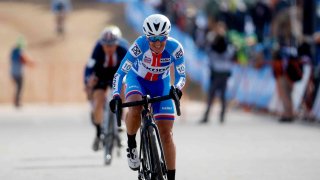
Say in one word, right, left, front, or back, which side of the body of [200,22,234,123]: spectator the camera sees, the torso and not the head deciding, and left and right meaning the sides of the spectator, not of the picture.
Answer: front

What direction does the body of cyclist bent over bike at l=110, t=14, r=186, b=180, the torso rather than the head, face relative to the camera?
toward the camera

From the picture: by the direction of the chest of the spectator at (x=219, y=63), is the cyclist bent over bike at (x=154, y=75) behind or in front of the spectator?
in front

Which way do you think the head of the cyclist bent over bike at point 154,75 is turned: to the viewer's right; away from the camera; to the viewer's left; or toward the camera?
toward the camera

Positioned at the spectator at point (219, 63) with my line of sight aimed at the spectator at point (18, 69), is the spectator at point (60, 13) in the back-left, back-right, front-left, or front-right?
front-right

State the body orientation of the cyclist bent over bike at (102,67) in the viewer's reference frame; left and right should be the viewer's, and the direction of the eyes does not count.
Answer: facing the viewer

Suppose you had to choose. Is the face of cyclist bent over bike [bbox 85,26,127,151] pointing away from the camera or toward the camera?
toward the camera

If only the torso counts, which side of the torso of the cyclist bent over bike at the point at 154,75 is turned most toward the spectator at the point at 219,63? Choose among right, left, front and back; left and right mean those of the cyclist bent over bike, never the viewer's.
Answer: back

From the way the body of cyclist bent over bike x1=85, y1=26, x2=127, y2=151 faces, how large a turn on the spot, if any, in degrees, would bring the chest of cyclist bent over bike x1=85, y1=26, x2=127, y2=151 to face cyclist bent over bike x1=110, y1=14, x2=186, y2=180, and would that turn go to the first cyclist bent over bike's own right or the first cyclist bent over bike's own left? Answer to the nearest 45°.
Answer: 0° — they already face them

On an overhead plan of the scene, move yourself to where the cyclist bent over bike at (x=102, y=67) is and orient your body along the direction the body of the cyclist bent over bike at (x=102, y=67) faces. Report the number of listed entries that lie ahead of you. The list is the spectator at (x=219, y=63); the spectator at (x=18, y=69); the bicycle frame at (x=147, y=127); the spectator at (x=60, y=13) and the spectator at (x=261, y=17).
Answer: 1

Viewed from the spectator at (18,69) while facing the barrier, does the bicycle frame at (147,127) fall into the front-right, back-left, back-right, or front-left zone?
front-right

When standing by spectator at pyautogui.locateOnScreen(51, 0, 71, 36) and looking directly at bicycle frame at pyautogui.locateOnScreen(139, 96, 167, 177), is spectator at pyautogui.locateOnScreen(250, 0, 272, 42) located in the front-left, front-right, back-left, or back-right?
front-left
